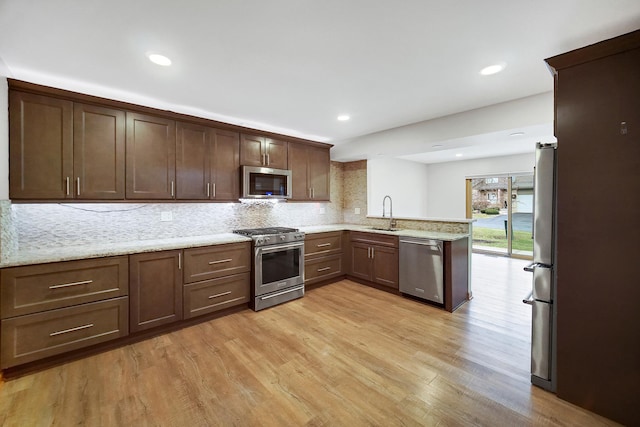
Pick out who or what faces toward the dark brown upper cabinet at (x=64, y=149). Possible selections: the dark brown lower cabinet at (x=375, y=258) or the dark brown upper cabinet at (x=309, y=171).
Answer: the dark brown lower cabinet

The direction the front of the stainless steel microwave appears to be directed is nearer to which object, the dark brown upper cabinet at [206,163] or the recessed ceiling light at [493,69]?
the recessed ceiling light

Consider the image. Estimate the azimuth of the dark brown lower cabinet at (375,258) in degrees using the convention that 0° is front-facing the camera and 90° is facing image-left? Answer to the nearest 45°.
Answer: approximately 45°

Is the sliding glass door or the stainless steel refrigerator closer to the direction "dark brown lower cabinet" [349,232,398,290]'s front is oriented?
the stainless steel refrigerator

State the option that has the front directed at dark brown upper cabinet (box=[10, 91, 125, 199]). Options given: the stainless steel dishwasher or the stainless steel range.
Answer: the stainless steel dishwasher

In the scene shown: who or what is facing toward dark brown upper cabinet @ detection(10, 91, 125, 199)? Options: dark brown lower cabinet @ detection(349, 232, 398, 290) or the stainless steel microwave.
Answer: the dark brown lower cabinet

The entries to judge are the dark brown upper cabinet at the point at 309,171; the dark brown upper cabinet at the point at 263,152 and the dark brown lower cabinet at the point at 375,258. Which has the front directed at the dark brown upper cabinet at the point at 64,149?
the dark brown lower cabinet

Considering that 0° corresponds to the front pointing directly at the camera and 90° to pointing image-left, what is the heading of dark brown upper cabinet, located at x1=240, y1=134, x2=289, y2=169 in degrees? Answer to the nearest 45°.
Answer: approximately 315°

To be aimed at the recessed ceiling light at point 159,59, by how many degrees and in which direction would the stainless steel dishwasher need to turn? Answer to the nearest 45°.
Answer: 0° — it already faces it
